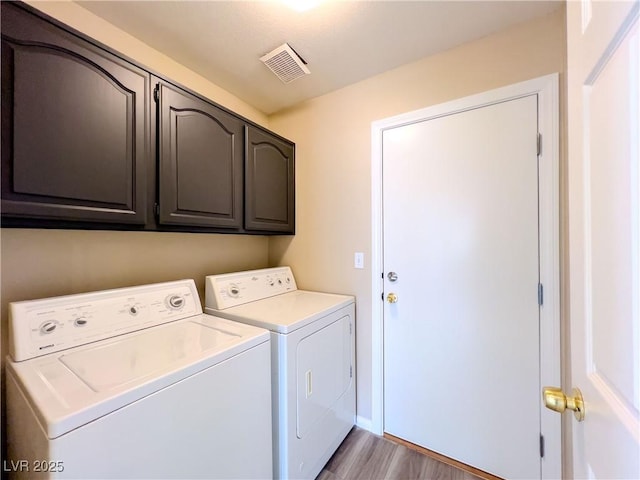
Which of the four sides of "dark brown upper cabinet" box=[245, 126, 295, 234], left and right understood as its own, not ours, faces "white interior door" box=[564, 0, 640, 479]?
front

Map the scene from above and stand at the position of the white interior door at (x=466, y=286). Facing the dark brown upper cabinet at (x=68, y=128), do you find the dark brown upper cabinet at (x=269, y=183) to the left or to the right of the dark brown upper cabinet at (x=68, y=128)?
right

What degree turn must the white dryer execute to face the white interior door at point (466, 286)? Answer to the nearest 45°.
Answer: approximately 45° to its left

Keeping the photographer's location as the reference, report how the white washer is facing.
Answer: facing the viewer and to the right of the viewer

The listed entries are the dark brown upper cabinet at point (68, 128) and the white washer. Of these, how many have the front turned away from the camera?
0

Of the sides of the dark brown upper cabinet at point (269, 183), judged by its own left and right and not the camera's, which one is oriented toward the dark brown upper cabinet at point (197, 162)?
right

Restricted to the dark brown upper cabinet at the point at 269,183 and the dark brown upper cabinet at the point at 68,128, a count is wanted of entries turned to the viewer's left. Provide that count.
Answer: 0

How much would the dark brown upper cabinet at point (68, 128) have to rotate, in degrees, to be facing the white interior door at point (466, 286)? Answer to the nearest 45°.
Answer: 0° — it already faces it

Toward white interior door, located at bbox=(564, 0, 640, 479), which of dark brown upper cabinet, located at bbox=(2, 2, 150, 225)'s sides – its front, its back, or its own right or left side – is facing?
front
